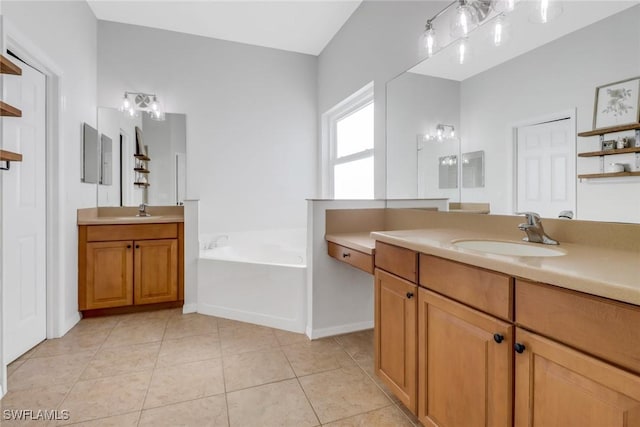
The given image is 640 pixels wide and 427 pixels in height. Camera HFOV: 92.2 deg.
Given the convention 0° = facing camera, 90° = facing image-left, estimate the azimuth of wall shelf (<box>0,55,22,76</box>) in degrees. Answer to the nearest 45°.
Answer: approximately 270°

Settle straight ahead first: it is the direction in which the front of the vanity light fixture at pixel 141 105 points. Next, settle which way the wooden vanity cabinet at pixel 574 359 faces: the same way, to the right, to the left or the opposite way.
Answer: to the right

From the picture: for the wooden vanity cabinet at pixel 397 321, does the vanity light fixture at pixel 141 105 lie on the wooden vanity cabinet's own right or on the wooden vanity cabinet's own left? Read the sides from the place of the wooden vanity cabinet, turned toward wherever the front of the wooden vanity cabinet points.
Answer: on the wooden vanity cabinet's own right

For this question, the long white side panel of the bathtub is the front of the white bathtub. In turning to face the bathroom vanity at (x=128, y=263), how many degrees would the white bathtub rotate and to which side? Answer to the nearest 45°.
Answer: approximately 90° to its right

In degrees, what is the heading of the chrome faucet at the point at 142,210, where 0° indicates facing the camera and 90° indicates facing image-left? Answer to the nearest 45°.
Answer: approximately 0°

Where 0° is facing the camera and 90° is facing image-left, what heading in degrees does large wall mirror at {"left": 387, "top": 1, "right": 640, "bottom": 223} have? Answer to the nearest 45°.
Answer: approximately 45°

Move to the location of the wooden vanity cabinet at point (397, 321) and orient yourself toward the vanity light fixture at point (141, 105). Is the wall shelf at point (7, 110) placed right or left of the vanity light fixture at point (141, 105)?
left

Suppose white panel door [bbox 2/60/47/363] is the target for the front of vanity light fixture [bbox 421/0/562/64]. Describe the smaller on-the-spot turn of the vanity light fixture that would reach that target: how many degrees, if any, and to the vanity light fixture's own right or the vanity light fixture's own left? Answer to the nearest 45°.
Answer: approximately 45° to the vanity light fixture's own right
